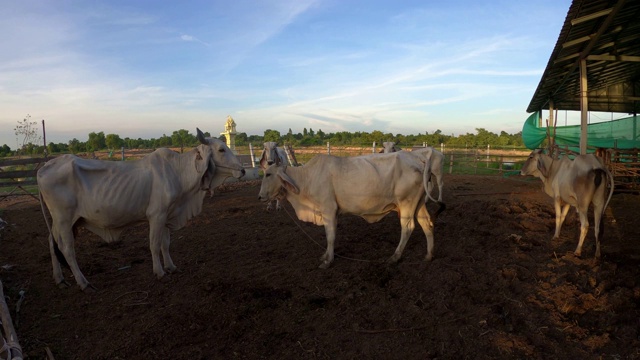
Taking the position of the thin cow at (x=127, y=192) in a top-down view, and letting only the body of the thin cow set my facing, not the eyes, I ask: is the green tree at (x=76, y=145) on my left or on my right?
on my left

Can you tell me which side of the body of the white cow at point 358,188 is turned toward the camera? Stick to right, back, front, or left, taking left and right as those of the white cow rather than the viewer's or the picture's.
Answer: left

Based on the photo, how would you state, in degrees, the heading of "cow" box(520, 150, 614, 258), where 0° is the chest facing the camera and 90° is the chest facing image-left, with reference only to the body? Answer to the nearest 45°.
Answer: approximately 135°

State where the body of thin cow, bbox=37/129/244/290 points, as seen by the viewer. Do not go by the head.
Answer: to the viewer's right

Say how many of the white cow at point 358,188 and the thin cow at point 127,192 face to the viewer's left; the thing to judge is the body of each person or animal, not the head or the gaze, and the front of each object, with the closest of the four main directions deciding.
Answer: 1

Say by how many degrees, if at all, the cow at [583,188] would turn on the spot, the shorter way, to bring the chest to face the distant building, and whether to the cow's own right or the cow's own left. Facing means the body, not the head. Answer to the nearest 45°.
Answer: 0° — it already faces it

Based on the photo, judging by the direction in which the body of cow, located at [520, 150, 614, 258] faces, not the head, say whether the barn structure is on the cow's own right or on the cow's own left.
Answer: on the cow's own right

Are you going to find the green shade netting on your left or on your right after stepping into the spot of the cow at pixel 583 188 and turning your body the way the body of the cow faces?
on your right

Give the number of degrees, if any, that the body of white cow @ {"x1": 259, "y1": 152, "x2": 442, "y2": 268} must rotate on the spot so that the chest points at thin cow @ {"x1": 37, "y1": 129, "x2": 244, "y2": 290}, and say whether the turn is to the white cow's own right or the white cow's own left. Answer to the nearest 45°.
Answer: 0° — it already faces it

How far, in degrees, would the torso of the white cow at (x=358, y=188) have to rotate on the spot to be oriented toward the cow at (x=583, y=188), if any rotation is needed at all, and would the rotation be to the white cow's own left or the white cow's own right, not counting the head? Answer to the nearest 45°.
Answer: approximately 180°
